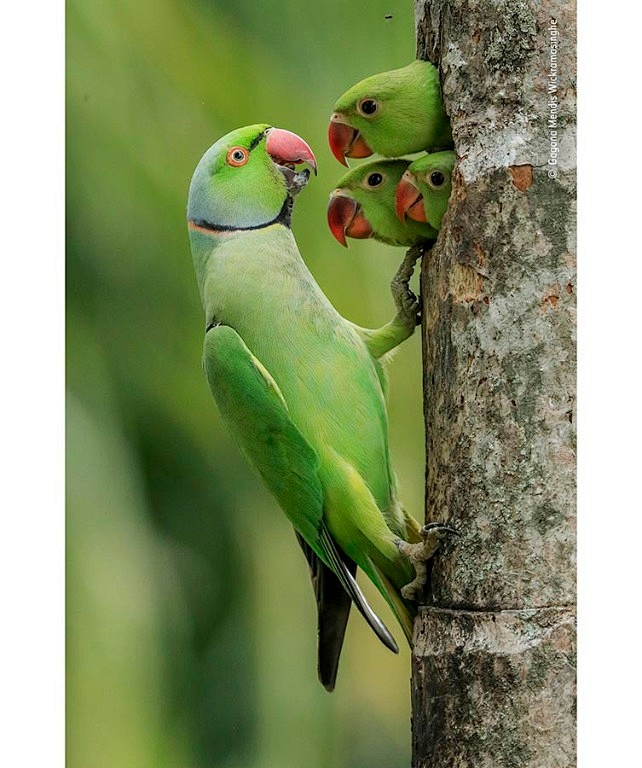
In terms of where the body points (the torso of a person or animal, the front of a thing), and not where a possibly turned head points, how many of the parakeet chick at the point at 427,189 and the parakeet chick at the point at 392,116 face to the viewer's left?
2

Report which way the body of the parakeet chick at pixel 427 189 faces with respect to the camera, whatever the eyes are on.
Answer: to the viewer's left

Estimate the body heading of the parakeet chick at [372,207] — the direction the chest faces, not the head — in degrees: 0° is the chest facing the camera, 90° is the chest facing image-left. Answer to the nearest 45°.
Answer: approximately 90°

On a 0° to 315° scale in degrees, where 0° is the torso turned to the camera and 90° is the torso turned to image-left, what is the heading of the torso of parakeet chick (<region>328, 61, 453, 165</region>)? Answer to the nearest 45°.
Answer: approximately 90°

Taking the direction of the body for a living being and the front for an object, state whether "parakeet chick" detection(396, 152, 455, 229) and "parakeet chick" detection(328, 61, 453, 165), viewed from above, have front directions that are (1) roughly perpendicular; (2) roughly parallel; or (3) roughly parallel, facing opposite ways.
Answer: roughly parallel

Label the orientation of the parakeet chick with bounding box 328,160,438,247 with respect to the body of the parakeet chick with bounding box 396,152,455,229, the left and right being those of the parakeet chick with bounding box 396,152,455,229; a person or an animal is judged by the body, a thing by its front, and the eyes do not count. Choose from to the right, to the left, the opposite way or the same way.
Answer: the same way

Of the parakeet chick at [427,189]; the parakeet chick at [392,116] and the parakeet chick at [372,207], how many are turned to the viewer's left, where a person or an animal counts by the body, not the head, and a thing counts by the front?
3

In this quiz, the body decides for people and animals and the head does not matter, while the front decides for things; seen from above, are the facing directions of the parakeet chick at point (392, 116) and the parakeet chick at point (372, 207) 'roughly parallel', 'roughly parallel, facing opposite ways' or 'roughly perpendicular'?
roughly parallel
